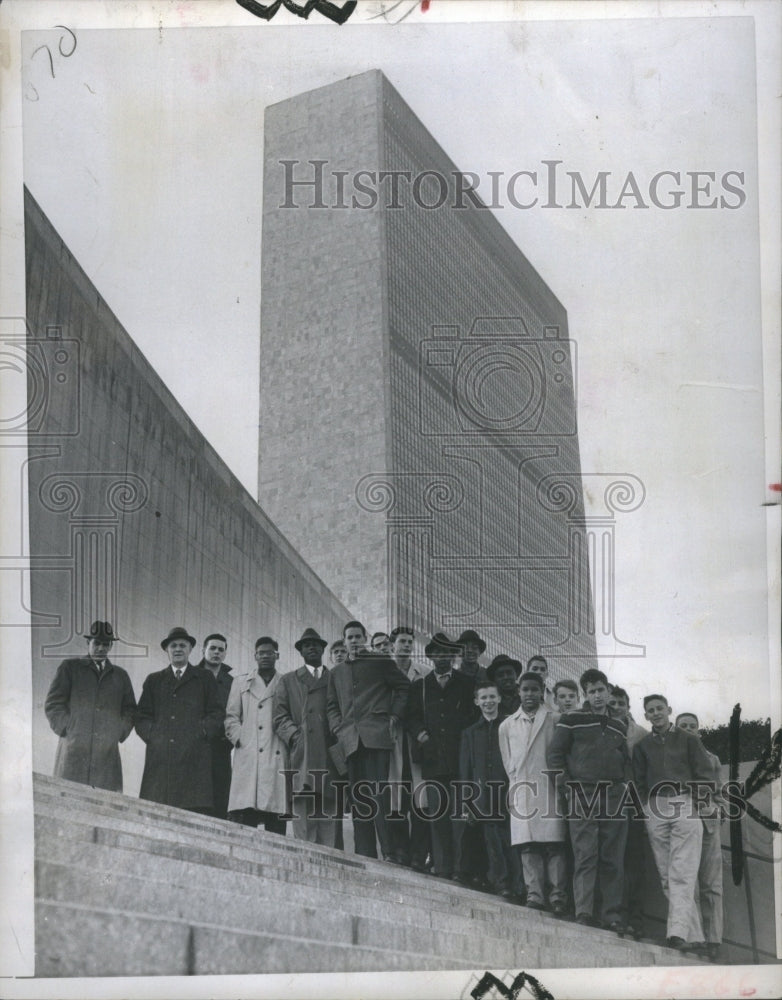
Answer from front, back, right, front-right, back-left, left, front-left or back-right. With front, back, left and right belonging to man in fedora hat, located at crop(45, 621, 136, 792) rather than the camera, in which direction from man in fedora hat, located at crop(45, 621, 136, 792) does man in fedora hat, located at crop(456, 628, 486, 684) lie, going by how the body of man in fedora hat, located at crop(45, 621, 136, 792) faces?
left

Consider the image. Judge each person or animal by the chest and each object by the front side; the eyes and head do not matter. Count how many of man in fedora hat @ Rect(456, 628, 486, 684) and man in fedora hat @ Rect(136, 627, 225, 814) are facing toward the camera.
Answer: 2

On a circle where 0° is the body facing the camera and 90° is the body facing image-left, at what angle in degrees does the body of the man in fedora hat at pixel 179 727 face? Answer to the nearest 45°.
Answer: approximately 0°
